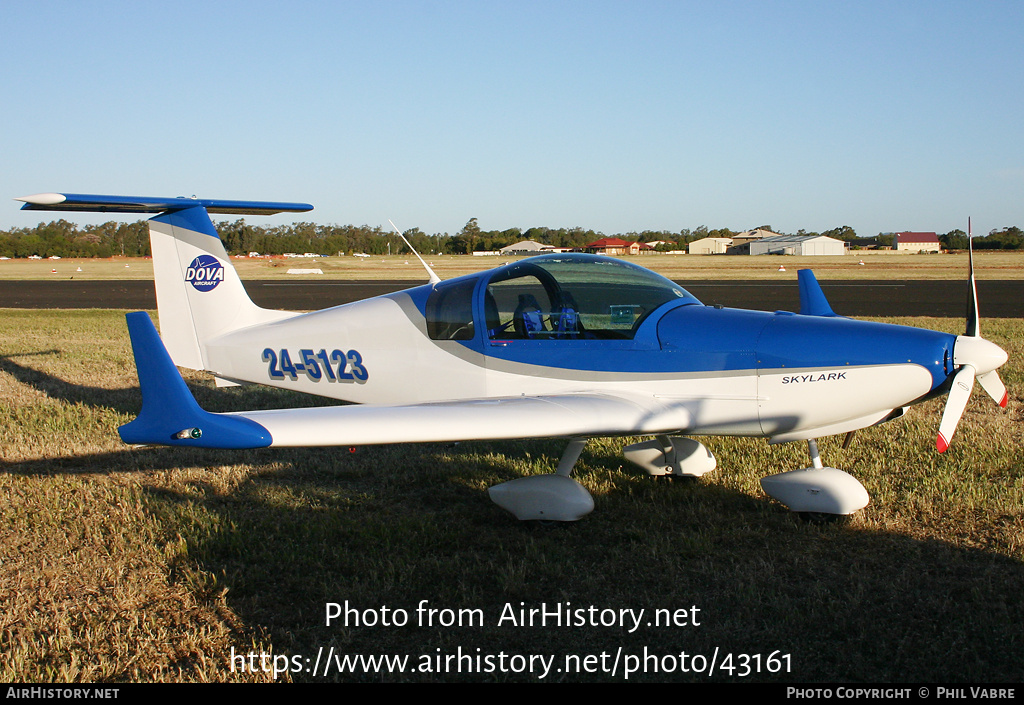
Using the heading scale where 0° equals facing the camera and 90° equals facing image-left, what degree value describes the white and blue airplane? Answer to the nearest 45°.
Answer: approximately 315°
